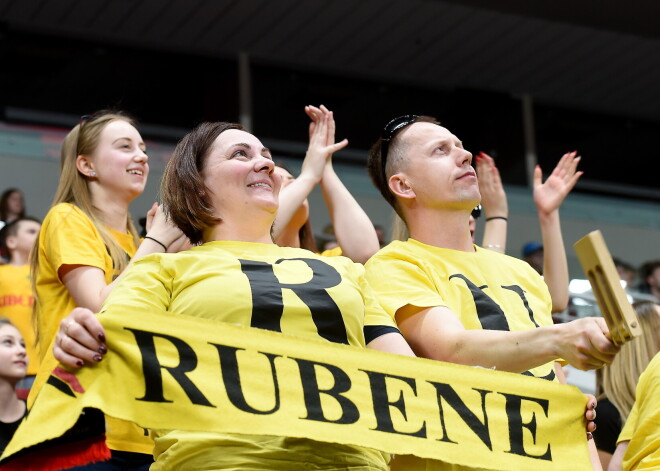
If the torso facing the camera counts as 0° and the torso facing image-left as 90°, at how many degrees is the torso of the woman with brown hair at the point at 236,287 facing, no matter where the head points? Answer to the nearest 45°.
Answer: approximately 315°
